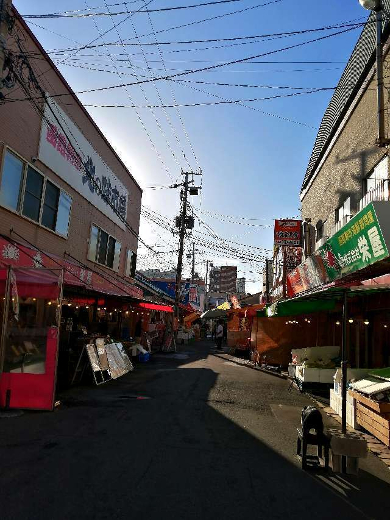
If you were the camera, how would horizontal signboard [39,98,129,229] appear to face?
facing the viewer and to the right of the viewer

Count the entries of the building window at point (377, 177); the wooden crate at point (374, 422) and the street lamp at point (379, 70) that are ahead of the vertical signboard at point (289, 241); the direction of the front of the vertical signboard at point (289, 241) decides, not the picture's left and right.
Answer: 3

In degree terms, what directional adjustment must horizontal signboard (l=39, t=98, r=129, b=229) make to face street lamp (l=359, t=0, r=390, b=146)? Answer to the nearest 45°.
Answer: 0° — it already faces it

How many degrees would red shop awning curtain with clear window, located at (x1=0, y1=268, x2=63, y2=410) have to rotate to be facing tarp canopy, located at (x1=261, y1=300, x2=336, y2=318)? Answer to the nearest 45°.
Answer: approximately 90° to its left

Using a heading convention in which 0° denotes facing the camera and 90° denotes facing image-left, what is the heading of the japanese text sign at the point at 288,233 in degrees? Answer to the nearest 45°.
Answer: approximately 0°

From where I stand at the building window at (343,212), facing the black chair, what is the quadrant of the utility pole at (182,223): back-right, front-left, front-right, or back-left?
back-right

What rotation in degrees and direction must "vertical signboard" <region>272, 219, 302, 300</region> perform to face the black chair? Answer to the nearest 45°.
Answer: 0° — it already faces it

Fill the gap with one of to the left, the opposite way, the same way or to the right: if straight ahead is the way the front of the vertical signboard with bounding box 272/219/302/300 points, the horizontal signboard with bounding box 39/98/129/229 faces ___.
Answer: to the left

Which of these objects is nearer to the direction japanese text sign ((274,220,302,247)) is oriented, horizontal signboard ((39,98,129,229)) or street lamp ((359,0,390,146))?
the street lamp

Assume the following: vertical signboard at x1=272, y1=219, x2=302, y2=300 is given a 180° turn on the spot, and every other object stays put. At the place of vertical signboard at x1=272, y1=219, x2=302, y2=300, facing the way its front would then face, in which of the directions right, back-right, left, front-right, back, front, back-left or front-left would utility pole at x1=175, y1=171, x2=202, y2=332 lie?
front-left

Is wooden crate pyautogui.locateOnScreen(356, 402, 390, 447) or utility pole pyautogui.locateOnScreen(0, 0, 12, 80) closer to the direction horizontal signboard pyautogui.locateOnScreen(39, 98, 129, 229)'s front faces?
the wooden crate
